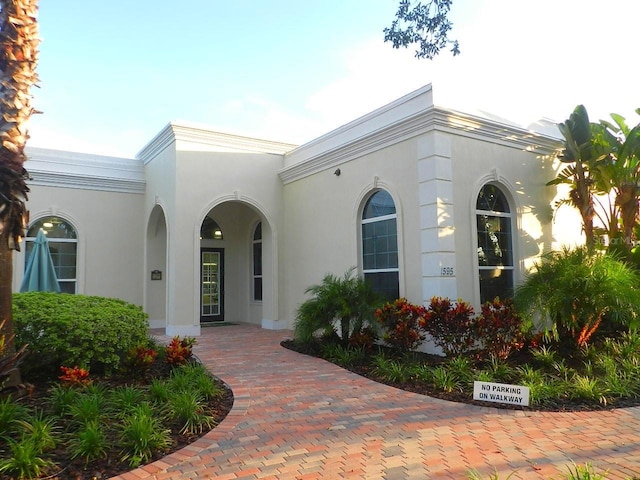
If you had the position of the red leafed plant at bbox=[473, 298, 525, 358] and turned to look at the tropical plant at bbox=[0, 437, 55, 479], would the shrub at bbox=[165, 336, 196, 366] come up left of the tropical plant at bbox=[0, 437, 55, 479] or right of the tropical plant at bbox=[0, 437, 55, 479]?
right

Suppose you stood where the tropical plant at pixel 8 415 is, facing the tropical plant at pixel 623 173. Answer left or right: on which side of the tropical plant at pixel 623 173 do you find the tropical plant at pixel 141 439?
right

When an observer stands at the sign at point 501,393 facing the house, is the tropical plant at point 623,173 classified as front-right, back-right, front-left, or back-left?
front-right

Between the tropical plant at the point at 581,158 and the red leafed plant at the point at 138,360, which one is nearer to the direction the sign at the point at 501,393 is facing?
the red leafed plant

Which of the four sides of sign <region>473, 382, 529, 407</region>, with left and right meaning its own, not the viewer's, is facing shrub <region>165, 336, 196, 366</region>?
right

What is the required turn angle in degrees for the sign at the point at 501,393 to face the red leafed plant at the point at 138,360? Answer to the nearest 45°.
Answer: approximately 90° to its right

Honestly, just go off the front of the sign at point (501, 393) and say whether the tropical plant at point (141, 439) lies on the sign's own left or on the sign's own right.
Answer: on the sign's own right

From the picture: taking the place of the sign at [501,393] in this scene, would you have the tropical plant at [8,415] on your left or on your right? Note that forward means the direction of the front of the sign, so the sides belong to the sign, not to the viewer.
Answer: on your right

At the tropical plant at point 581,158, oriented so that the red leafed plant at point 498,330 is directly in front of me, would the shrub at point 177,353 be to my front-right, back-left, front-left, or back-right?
front-right

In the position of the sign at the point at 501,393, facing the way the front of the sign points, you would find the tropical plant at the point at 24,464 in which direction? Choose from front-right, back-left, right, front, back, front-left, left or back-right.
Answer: front-right

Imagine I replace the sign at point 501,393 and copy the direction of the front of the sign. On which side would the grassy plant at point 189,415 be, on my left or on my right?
on my right

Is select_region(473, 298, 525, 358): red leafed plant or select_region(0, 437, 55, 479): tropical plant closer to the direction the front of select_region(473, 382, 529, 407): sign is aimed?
the tropical plant

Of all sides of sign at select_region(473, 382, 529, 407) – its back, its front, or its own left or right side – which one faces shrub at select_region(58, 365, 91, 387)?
right

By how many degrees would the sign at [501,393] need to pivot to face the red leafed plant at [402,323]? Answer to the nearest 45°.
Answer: approximately 135° to its right

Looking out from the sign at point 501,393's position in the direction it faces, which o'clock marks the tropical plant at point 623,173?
The tropical plant is roughly at 7 o'clock from the sign.

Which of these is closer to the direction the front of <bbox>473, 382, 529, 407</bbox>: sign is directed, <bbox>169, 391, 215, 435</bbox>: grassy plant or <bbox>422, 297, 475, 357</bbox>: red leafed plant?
the grassy plant

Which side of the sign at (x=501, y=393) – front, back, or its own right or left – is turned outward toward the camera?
front

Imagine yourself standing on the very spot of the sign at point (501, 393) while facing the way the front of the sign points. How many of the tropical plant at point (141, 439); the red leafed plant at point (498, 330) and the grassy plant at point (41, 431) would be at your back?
1

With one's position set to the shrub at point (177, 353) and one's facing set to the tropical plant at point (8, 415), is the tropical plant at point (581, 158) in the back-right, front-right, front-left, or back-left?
back-left

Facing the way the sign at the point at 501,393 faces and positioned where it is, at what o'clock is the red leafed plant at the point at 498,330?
The red leafed plant is roughly at 6 o'clock from the sign.

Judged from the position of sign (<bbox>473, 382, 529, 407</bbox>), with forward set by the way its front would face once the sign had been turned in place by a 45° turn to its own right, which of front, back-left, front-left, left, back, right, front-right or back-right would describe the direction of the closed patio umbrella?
front-right

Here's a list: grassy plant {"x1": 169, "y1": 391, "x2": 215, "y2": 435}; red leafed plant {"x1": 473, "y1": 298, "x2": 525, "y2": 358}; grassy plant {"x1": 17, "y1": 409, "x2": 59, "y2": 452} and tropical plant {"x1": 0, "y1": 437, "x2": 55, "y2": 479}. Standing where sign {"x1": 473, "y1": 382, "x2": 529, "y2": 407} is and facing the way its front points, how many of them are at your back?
1
